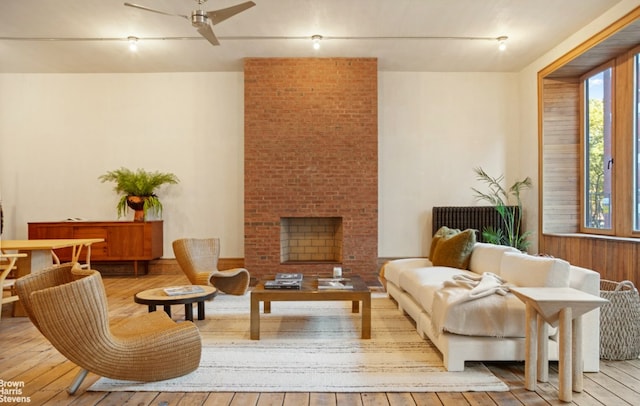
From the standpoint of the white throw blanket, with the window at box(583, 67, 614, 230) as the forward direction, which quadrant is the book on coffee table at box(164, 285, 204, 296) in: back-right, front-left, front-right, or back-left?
back-left

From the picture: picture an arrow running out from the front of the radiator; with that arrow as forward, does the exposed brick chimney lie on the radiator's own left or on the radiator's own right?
on the radiator's own right

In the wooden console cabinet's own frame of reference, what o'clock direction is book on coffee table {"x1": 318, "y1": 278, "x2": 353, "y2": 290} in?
The book on coffee table is roughly at 11 o'clock from the wooden console cabinet.

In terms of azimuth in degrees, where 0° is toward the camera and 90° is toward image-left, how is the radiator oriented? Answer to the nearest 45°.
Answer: approximately 0°

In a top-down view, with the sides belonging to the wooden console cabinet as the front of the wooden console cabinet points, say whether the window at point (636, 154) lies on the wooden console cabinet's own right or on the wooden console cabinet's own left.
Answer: on the wooden console cabinet's own left

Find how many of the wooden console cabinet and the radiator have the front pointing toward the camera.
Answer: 2

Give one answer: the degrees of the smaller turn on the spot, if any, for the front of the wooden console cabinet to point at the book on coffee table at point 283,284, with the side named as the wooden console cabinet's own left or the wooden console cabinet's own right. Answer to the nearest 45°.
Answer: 0° — it already faces it

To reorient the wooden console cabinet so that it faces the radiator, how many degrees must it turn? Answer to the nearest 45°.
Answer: approximately 45° to its left

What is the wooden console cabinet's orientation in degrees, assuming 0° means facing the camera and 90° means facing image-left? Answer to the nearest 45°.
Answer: approximately 0°

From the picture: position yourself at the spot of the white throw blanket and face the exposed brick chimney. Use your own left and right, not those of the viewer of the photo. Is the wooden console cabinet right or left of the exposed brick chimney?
left

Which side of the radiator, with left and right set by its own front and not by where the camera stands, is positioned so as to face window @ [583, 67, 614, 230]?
left

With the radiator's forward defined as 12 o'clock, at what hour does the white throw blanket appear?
The white throw blanket is roughly at 12 o'clock from the radiator.
